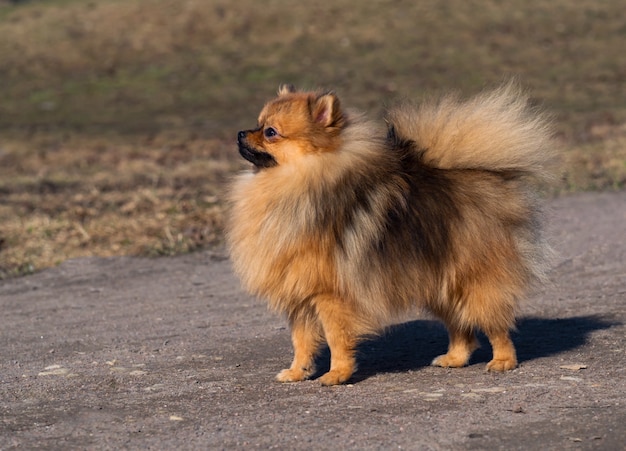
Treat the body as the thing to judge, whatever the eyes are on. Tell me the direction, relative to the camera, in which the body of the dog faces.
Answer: to the viewer's left
